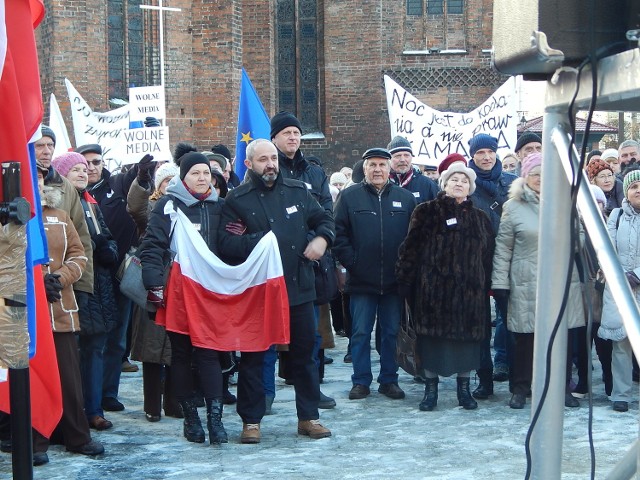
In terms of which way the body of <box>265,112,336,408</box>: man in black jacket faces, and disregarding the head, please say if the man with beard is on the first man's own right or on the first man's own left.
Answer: on the first man's own right

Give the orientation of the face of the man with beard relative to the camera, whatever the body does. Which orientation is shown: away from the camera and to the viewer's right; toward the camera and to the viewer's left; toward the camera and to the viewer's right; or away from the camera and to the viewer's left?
toward the camera and to the viewer's right

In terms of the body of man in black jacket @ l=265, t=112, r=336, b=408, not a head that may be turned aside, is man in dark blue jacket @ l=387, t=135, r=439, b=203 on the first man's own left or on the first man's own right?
on the first man's own left

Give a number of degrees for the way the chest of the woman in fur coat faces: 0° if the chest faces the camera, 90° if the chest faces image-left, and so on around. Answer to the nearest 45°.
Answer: approximately 0°

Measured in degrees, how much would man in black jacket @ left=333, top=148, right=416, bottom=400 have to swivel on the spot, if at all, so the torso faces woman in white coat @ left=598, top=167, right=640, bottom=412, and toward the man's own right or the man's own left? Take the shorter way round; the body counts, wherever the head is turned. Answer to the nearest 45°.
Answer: approximately 90° to the man's own left

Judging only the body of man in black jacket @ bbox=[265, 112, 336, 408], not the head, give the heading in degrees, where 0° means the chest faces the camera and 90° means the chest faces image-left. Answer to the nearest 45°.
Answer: approximately 315°

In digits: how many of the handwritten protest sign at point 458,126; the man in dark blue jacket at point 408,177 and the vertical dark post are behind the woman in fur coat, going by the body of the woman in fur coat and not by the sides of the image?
2
